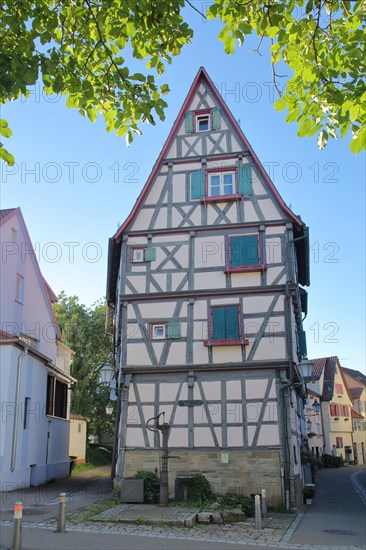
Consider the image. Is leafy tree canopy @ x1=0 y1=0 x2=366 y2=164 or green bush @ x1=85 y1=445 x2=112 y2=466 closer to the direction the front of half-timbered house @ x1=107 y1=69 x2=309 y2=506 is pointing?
the leafy tree canopy

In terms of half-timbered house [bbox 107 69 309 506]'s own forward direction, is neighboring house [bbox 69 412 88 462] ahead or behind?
behind

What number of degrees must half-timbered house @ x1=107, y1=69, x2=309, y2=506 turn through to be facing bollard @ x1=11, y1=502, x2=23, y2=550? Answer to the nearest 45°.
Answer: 0° — it already faces it

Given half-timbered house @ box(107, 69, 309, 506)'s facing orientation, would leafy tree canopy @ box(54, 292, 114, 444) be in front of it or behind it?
behind

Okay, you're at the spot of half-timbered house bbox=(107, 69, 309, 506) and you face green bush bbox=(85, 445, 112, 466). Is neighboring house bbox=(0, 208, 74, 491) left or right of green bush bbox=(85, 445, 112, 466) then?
left

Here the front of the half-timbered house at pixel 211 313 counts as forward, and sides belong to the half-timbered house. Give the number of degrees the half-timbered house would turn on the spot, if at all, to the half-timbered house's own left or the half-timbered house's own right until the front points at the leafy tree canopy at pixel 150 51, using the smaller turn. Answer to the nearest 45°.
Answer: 0° — it already faces it

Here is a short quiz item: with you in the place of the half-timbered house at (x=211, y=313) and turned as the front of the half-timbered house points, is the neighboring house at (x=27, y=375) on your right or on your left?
on your right

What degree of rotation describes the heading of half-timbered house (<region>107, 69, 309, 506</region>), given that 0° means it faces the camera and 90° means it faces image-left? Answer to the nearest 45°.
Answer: approximately 0°

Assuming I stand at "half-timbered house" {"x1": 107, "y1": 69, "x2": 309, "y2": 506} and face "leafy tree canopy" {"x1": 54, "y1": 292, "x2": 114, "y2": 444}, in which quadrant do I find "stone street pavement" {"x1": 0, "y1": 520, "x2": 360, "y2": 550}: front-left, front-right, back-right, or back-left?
back-left
